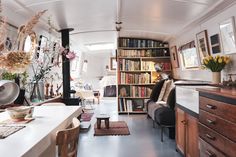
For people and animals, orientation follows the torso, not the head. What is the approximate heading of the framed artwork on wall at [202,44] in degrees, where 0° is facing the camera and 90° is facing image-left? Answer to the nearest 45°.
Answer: approximately 45°

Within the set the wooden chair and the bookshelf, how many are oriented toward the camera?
1

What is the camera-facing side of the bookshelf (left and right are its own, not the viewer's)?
front

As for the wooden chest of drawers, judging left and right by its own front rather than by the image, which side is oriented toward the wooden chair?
front

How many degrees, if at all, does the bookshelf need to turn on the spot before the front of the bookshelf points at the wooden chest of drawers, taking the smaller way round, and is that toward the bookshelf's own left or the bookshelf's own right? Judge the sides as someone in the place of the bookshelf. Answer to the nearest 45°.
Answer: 0° — it already faces it

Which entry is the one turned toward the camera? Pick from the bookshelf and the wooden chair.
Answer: the bookshelf

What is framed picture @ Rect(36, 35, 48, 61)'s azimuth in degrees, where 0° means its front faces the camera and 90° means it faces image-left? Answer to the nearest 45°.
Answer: approximately 315°

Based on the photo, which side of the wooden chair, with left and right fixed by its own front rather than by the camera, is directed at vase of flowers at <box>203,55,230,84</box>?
right

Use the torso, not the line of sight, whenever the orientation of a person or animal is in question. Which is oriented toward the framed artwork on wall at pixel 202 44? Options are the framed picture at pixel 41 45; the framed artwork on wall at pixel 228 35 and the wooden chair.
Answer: the framed picture

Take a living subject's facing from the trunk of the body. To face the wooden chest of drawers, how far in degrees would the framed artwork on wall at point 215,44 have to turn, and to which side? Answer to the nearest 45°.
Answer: approximately 45° to its left

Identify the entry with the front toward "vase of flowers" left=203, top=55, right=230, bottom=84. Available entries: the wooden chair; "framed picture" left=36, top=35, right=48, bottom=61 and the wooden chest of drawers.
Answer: the framed picture

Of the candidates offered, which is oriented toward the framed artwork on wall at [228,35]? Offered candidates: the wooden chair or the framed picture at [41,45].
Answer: the framed picture

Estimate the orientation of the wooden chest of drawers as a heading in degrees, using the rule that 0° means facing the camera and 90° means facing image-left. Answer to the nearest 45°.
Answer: approximately 45°

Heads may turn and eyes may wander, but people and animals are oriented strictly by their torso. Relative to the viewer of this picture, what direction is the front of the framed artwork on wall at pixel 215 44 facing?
facing the viewer and to the left of the viewer

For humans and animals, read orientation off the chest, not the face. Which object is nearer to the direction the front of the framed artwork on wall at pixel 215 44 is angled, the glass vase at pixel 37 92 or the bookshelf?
the glass vase

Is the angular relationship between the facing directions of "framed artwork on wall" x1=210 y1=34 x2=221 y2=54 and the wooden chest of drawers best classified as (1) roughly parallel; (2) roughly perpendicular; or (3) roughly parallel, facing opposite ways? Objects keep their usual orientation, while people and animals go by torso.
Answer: roughly parallel
